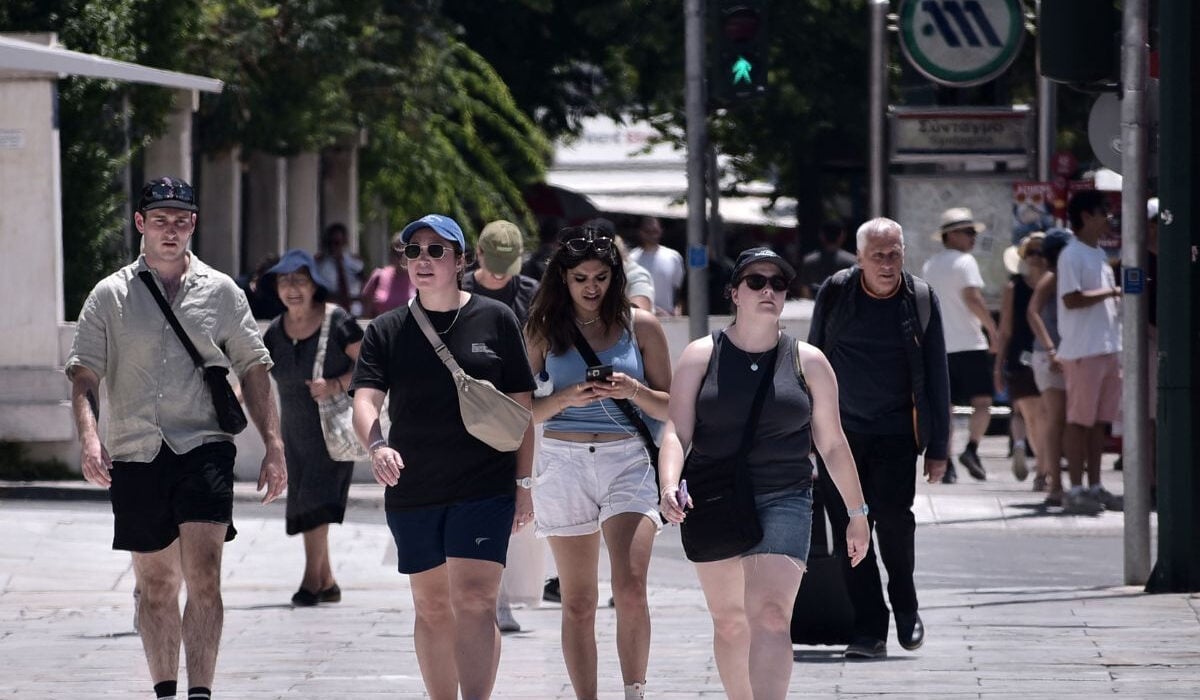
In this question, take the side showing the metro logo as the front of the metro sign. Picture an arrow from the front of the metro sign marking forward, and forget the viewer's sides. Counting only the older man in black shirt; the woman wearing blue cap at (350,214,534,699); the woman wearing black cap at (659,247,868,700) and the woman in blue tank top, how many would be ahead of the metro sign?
4

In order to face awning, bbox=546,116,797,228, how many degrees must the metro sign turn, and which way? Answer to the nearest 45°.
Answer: approximately 180°

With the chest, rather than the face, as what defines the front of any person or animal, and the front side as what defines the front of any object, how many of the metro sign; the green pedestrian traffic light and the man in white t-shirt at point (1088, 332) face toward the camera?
2

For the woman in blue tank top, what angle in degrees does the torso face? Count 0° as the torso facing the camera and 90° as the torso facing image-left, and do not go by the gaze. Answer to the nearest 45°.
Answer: approximately 0°

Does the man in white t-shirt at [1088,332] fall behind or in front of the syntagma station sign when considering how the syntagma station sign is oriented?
in front

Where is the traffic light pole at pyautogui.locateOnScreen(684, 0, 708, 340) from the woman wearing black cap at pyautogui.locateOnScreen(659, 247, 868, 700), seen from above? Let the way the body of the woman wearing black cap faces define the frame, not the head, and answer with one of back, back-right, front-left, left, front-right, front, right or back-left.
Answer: back

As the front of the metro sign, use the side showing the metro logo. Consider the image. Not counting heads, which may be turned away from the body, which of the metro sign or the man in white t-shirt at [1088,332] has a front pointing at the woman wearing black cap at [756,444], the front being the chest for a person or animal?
the metro sign
